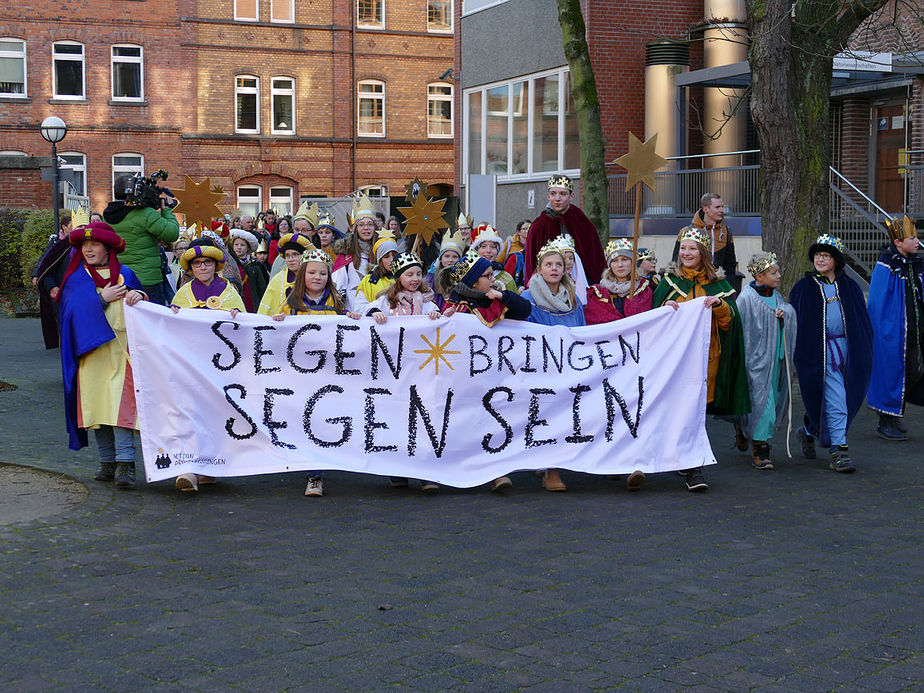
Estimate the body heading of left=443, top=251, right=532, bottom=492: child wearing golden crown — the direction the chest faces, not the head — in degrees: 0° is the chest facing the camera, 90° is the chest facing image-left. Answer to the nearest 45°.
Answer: approximately 315°

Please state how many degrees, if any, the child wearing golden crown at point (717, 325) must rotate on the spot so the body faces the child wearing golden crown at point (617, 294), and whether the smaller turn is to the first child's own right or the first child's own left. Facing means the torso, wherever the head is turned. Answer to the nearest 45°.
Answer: approximately 90° to the first child's own right

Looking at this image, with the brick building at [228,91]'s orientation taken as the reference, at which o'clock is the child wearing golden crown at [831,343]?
The child wearing golden crown is roughly at 12 o'clock from the brick building.

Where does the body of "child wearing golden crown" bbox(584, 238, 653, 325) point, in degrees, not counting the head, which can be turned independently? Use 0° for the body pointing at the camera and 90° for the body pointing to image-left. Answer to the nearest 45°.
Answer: approximately 0°

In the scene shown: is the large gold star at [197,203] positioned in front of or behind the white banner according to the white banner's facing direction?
behind

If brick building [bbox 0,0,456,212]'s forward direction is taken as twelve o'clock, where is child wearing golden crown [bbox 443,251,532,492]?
The child wearing golden crown is roughly at 12 o'clock from the brick building.

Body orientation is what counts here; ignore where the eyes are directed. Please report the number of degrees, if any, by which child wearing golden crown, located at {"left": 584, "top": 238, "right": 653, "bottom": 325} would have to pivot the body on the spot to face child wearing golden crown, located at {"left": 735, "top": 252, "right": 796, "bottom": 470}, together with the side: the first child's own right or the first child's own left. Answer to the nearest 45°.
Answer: approximately 90° to the first child's own left
